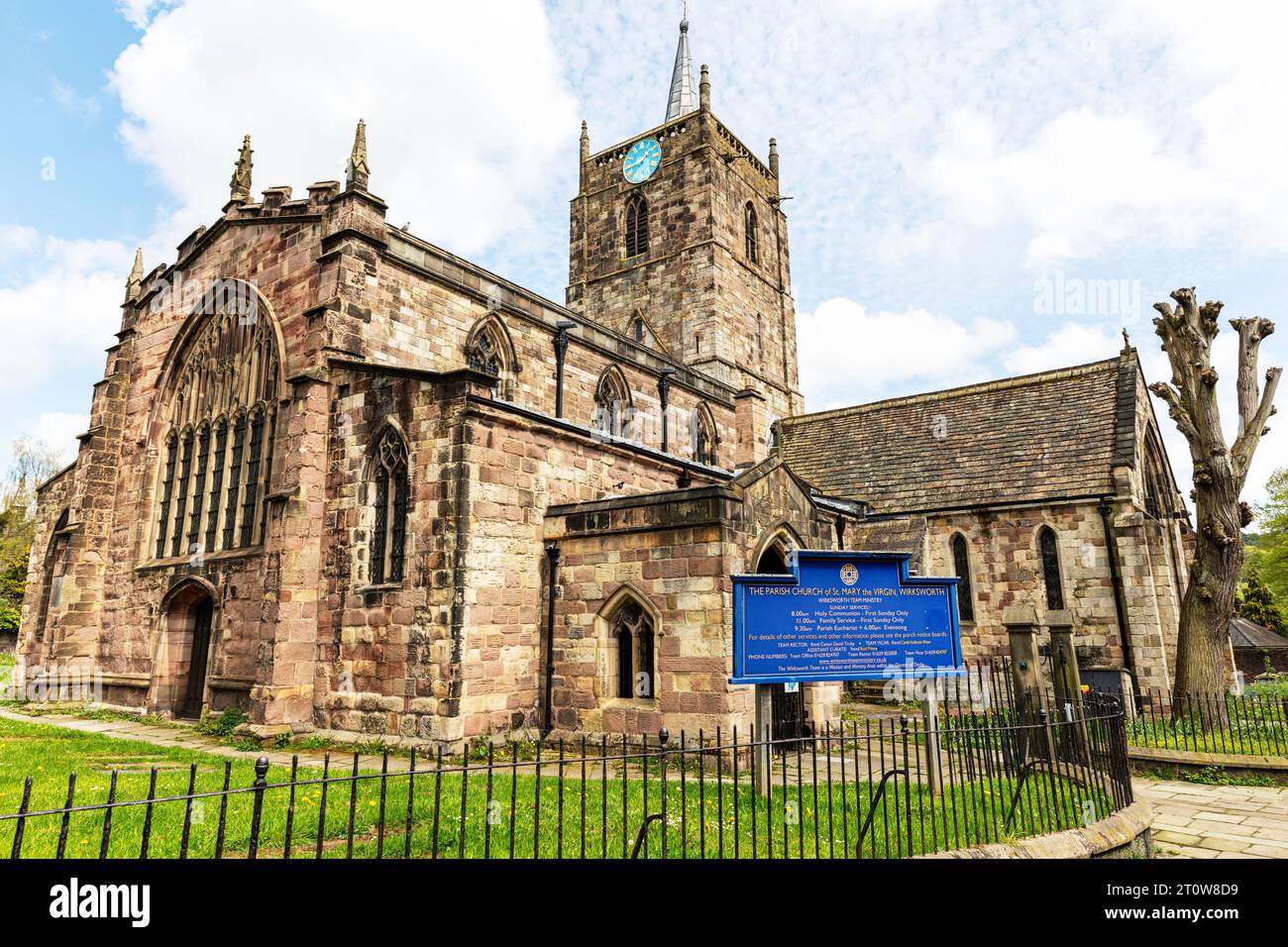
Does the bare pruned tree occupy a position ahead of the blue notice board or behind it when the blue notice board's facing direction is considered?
behind

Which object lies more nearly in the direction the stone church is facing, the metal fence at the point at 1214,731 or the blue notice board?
the blue notice board

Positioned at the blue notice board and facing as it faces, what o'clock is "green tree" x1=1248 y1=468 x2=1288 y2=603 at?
The green tree is roughly at 7 o'clock from the blue notice board.

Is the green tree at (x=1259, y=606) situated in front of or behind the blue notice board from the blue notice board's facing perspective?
behind

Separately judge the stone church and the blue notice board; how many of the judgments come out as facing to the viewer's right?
0

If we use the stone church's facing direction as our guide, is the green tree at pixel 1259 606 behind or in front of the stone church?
behind

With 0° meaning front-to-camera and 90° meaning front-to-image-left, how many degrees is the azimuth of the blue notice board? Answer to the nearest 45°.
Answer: approximately 0°
